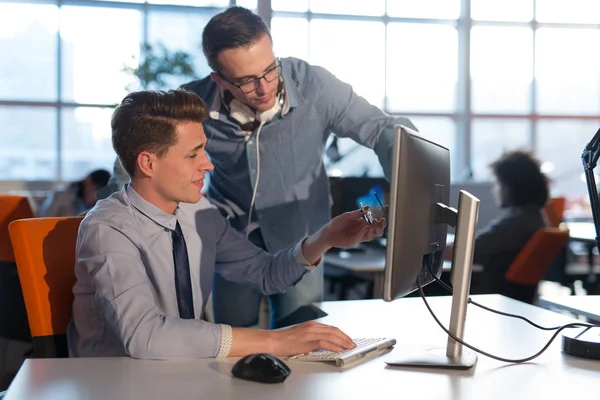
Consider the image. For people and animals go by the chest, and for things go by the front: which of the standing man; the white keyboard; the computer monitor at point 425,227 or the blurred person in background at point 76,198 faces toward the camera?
the standing man

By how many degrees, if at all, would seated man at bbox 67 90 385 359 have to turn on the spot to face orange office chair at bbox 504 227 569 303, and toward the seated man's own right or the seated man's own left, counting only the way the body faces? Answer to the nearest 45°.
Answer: approximately 90° to the seated man's own left

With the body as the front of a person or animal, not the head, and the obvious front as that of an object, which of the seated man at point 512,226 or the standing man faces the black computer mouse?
the standing man

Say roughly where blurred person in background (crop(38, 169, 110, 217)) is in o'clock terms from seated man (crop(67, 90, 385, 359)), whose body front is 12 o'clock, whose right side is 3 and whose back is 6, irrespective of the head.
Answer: The blurred person in background is roughly at 7 o'clock from the seated man.

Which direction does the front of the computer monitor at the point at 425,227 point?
to the viewer's left

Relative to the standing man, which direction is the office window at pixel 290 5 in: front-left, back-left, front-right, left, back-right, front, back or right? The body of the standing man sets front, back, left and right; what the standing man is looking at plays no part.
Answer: back

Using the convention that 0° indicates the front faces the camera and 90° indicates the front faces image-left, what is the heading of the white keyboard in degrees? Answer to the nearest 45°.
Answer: approximately 90°
